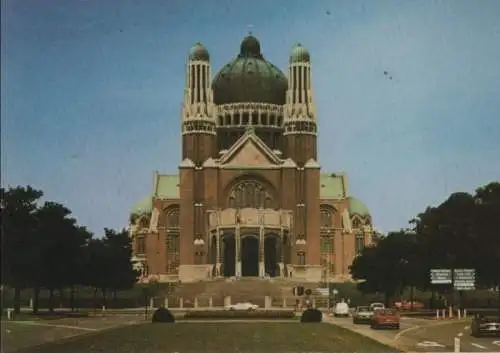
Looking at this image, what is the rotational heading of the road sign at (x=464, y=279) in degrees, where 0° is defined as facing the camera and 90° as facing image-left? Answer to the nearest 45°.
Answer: approximately 0°

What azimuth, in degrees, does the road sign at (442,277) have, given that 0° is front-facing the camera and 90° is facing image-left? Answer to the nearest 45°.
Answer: approximately 0°

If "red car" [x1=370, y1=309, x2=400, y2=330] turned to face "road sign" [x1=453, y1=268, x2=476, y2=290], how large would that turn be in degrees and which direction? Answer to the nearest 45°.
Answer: approximately 135° to its left

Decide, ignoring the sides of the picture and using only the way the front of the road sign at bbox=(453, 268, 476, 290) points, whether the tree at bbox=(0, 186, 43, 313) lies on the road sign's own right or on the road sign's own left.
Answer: on the road sign's own right

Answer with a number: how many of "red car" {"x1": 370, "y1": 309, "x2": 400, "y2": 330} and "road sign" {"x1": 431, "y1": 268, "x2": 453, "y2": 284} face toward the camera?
2

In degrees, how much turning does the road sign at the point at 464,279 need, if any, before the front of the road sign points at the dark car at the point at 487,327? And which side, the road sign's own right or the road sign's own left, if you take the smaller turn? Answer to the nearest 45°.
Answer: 0° — it already faces it

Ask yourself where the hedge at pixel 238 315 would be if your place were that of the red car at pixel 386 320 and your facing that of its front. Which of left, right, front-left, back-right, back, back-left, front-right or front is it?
back-right
